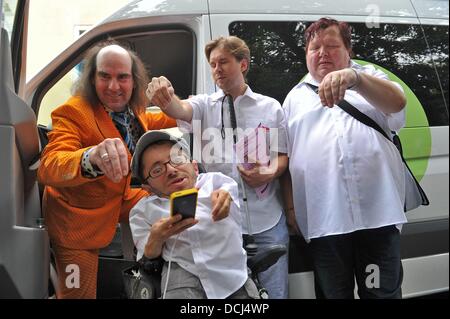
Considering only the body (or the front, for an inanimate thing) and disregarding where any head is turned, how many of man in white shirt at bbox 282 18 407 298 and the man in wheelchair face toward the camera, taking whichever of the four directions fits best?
2

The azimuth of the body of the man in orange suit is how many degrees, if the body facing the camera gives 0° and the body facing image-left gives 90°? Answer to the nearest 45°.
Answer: approximately 315°

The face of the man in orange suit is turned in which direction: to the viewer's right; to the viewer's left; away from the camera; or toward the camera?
toward the camera

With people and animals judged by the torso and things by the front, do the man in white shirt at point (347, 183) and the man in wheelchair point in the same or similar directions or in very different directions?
same or similar directions

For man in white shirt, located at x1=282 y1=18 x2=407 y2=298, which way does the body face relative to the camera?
toward the camera

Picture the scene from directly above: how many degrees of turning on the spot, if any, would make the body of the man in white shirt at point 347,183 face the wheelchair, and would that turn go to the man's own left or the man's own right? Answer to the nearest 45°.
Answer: approximately 45° to the man's own right

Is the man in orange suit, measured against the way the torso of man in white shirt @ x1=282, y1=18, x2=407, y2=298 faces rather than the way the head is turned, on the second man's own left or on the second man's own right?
on the second man's own right
